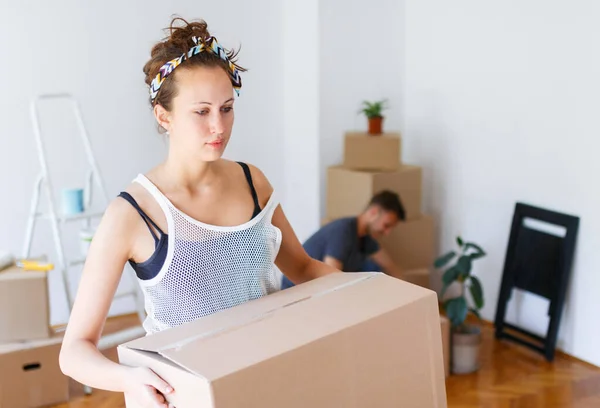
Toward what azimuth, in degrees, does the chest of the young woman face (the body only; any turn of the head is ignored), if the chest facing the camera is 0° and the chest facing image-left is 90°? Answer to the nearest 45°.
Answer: approximately 315°

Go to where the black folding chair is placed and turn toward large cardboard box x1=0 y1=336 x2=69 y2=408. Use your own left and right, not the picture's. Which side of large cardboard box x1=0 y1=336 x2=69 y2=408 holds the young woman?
left

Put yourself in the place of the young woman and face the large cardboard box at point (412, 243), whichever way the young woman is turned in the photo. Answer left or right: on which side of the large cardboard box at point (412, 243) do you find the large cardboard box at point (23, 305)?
left

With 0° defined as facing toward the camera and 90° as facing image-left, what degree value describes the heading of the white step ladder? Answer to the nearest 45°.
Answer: approximately 315°

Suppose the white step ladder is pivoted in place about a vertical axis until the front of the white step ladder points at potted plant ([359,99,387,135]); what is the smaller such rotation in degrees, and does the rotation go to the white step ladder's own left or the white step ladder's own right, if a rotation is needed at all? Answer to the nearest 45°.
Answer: approximately 45° to the white step ladder's own left

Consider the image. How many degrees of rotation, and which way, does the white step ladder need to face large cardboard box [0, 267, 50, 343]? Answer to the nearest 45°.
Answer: approximately 45° to its right
